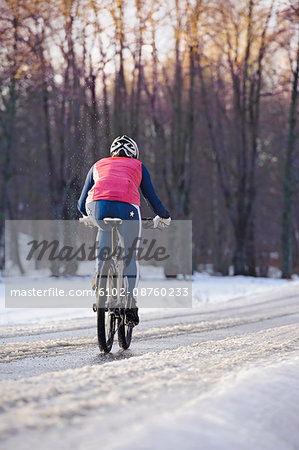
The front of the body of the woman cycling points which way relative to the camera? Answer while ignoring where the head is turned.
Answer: away from the camera

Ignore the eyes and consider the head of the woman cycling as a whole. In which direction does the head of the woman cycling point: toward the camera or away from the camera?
away from the camera
